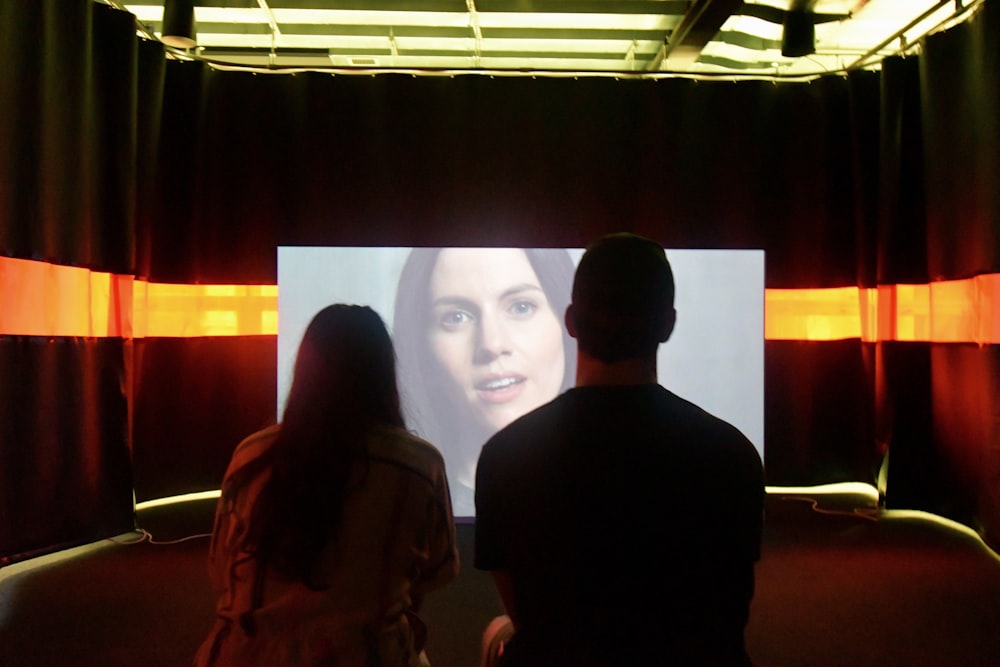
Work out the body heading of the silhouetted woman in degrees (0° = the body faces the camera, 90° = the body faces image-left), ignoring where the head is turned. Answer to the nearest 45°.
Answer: approximately 180°

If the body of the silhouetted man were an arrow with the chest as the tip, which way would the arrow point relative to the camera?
away from the camera

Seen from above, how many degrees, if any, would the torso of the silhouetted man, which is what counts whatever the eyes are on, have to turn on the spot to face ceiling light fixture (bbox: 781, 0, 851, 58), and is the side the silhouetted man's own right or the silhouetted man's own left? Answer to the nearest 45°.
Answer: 0° — they already face it

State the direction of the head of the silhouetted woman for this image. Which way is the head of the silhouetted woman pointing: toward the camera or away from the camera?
away from the camera

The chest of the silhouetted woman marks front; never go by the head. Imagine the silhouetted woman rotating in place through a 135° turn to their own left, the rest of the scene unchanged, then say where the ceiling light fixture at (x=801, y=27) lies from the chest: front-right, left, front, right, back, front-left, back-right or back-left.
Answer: back

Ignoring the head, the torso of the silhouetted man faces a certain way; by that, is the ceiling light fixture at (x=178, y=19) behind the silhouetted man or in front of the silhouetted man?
in front

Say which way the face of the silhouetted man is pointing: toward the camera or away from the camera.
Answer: away from the camera

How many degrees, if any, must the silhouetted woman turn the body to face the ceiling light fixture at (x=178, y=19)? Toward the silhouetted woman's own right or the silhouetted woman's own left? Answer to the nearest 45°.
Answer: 0° — they already face it

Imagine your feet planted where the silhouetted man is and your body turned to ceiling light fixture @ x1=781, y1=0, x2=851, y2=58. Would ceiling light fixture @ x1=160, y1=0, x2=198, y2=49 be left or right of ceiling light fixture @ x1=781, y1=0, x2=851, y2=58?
left
